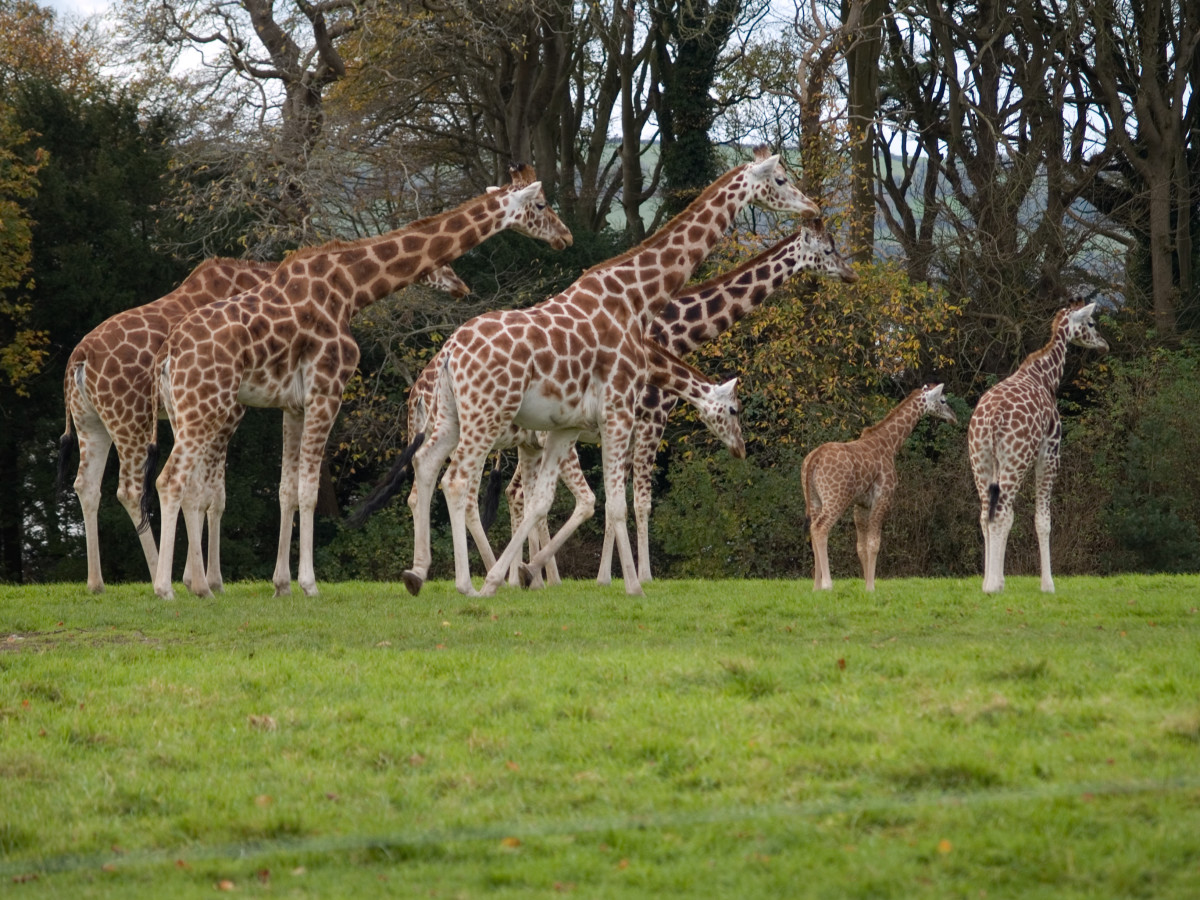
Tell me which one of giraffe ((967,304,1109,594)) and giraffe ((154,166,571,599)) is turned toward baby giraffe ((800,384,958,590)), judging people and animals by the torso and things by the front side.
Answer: giraffe ((154,166,571,599))

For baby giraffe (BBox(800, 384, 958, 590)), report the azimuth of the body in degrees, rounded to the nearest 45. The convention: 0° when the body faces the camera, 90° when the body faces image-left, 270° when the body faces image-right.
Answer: approximately 225°

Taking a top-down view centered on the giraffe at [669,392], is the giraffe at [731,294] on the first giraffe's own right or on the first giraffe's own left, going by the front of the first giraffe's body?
on the first giraffe's own left

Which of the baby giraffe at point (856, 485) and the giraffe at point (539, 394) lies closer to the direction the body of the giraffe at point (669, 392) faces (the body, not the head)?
the baby giraffe

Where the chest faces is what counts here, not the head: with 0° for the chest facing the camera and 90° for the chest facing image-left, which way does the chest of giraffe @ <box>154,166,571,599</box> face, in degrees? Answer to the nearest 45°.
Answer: approximately 270°

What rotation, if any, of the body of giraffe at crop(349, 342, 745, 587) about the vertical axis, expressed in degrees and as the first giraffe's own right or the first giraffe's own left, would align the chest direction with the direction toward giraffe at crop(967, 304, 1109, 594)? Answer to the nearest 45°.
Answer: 0° — it already faces it

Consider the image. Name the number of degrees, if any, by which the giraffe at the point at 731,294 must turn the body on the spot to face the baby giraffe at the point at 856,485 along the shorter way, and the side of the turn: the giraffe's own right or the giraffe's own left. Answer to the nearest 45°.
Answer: approximately 45° to the giraffe's own right

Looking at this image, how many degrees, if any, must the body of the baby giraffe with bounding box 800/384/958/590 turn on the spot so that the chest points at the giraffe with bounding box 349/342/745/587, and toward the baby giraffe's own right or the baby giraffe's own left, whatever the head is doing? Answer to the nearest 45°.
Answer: approximately 135° to the baby giraffe's own left

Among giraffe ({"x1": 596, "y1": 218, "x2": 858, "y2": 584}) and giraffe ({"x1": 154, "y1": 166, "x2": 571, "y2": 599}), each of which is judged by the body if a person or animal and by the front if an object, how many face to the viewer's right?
2

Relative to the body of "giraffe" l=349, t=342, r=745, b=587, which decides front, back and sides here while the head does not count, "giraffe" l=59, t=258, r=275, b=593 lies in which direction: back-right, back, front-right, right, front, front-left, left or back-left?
back

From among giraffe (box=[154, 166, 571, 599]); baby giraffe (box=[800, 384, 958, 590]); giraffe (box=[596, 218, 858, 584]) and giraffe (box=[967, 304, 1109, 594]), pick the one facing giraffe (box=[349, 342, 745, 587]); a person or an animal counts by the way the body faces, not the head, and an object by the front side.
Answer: giraffe (box=[154, 166, 571, 599])

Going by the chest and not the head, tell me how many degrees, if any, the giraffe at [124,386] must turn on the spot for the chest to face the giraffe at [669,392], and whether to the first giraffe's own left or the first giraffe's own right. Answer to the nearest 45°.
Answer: approximately 45° to the first giraffe's own right

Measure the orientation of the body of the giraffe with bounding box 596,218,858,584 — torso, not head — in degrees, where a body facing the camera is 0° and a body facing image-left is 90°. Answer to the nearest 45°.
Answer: approximately 270°
